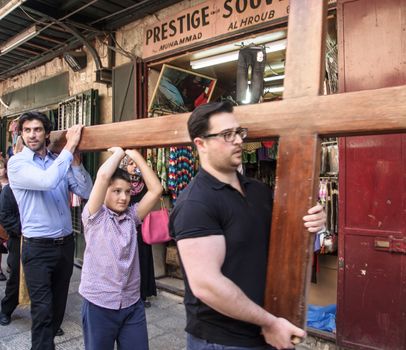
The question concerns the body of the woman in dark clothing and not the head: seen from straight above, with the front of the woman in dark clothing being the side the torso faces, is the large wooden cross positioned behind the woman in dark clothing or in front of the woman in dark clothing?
in front

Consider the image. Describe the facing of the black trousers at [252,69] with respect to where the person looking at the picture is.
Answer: facing the viewer

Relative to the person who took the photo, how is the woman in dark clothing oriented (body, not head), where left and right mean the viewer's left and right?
facing the viewer and to the right of the viewer

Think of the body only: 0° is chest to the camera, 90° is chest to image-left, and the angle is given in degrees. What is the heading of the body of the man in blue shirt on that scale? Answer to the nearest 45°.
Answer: approximately 315°

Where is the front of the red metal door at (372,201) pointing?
toward the camera

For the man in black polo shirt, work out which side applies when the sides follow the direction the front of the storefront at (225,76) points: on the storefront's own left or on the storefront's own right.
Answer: on the storefront's own left

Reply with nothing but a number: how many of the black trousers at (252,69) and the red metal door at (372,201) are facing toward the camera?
2

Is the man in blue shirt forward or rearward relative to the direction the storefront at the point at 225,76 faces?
forward

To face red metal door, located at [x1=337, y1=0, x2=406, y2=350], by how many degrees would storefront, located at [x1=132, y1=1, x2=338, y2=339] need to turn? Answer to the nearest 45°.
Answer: approximately 90° to its left

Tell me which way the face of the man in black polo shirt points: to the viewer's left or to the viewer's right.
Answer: to the viewer's right
